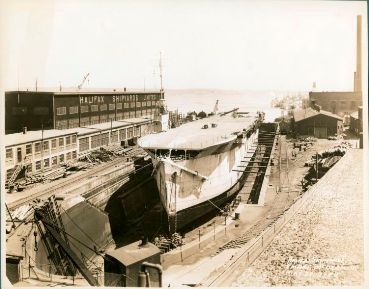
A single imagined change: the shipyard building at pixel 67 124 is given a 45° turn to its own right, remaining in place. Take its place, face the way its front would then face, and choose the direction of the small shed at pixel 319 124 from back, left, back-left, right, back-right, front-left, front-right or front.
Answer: left

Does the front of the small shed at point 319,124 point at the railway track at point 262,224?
yes

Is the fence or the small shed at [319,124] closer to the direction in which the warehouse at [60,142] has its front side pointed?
the fence

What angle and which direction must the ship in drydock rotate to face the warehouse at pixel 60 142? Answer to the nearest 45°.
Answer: approximately 90° to its right

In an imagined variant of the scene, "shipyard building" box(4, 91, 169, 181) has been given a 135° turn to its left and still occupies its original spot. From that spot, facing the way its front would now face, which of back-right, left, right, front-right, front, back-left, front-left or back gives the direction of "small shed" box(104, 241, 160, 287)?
back

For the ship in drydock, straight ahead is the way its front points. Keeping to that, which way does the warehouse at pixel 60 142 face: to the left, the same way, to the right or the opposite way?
to the left

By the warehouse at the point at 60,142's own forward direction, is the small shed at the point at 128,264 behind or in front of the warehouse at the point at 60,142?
in front

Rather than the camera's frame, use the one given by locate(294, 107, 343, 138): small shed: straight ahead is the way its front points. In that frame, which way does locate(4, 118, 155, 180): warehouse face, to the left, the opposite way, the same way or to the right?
to the left

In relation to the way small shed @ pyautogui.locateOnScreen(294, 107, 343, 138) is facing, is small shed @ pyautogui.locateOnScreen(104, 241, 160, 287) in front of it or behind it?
in front

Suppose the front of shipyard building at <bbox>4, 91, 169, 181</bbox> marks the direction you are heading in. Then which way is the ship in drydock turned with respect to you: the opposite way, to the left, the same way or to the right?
to the right

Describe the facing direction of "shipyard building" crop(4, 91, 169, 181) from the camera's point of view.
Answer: facing the viewer and to the right of the viewer

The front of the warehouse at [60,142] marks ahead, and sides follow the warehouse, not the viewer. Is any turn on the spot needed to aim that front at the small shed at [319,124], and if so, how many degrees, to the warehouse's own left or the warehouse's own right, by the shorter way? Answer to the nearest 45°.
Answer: approximately 45° to the warehouse's own left

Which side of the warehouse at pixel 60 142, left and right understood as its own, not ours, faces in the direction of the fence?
front

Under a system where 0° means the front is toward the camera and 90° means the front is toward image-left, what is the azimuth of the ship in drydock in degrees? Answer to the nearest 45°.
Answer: approximately 45°
